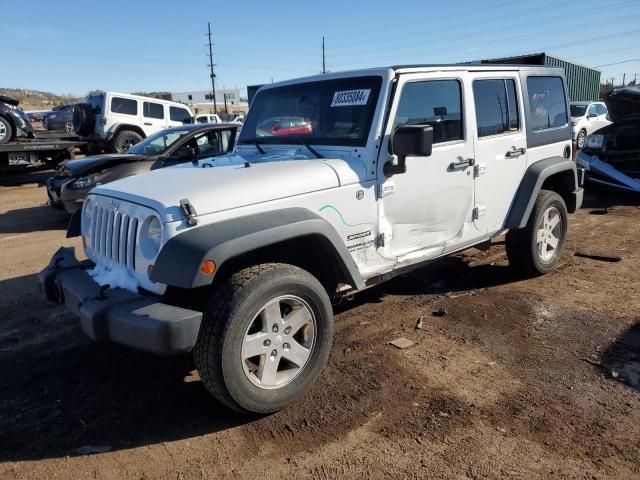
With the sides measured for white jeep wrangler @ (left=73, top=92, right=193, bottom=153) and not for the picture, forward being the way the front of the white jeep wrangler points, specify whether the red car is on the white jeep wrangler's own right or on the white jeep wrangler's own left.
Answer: on the white jeep wrangler's own right

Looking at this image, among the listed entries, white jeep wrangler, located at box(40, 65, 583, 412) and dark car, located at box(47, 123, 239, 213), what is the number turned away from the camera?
0

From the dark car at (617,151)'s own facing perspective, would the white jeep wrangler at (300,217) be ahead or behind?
ahead

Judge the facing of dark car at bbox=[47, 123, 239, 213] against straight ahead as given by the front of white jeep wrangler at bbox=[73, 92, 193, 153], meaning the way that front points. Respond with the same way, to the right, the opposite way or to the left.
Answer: the opposite way

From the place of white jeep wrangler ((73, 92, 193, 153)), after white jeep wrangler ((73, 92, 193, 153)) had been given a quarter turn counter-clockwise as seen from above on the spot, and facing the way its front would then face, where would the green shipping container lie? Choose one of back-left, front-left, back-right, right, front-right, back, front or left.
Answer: back-right

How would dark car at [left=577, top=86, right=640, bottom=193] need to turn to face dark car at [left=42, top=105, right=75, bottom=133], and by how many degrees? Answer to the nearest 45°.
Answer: approximately 45° to its right

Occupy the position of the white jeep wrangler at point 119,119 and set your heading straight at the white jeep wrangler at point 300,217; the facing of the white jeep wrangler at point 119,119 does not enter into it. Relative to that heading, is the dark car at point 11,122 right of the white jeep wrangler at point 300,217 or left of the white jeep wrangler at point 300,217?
right

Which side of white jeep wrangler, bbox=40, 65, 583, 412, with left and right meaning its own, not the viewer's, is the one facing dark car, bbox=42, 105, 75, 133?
right

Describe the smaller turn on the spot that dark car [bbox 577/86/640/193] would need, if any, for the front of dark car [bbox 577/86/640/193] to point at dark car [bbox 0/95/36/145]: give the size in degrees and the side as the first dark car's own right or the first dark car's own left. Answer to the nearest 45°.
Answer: approximately 45° to the first dark car's own right

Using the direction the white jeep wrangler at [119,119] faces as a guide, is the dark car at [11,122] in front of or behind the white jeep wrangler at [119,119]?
behind

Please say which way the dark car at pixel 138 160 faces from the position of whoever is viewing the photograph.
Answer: facing the viewer and to the left of the viewer

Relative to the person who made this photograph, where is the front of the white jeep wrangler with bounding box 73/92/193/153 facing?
facing away from the viewer and to the right of the viewer
